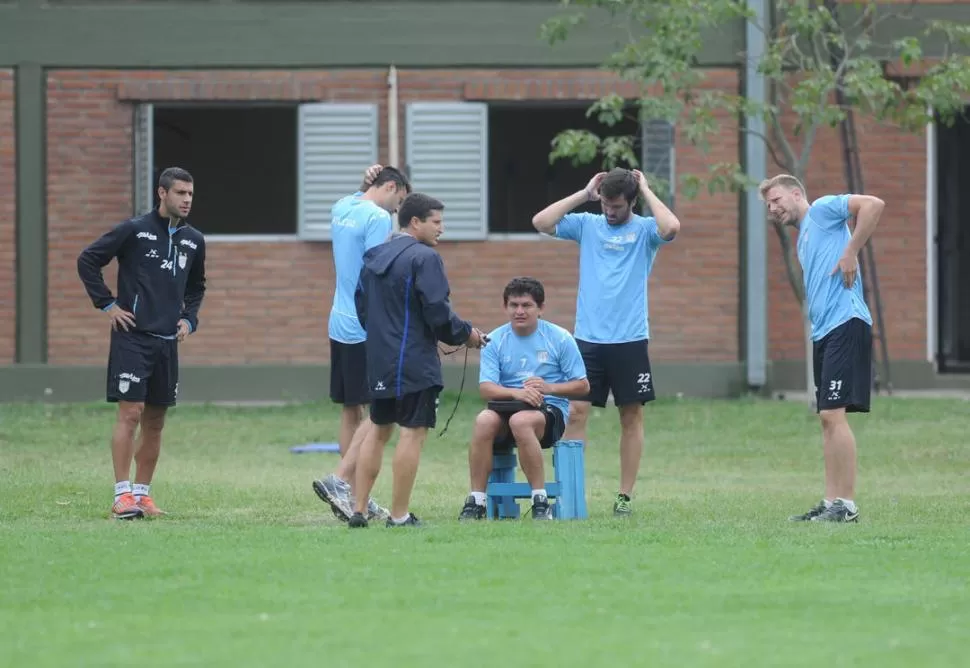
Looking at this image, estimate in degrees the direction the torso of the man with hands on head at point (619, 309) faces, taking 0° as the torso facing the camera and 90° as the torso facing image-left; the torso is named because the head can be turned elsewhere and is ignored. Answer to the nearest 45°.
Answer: approximately 0°

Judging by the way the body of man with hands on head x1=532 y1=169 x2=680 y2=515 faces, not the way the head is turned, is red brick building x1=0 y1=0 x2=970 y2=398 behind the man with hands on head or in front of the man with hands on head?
behind

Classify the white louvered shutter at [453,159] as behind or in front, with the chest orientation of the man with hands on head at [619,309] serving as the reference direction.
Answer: behind

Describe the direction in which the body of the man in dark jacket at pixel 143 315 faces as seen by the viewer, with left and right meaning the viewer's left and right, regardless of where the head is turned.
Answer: facing the viewer and to the right of the viewer

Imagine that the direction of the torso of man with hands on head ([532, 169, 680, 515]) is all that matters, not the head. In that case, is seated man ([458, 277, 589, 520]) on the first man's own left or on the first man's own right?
on the first man's own right

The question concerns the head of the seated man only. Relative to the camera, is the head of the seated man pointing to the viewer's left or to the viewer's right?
to the viewer's left

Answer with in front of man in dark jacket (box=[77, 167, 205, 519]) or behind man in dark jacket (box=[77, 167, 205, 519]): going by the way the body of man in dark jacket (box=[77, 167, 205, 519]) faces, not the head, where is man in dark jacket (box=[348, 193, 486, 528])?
in front

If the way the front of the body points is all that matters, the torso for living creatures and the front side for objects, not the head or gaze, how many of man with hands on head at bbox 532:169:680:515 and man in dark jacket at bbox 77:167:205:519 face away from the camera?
0

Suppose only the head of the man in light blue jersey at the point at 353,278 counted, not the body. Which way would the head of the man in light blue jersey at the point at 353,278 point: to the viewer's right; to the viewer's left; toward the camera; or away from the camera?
to the viewer's right

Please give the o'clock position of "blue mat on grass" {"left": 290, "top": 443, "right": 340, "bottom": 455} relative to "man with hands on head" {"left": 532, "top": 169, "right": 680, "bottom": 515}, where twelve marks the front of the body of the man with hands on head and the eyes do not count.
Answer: The blue mat on grass is roughly at 5 o'clock from the man with hands on head.

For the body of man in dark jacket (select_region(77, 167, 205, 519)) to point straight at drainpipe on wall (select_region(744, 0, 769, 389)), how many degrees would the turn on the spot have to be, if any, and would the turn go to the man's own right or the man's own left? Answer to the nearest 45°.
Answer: approximately 90° to the man's own left

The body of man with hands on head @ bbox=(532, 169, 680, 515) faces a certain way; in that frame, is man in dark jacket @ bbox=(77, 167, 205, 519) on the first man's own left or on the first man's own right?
on the first man's own right
